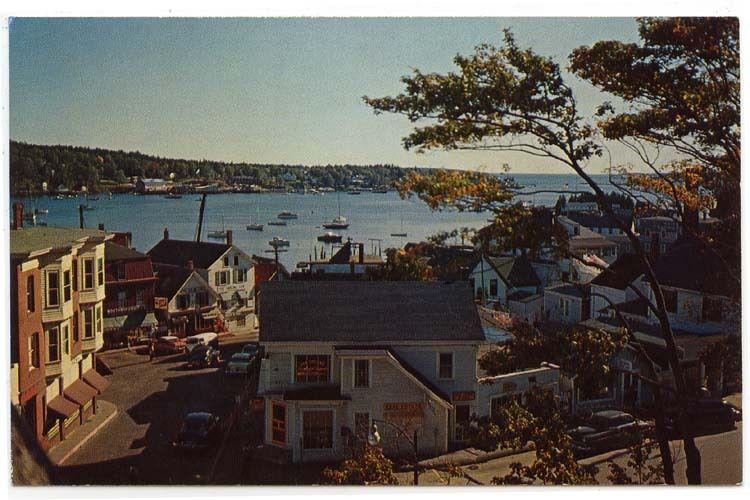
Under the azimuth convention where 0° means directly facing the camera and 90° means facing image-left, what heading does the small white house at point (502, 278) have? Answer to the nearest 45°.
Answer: approximately 45°

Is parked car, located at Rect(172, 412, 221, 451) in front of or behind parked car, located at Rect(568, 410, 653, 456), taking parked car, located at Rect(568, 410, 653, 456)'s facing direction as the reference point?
in front

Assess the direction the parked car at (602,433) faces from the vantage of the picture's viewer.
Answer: facing the viewer and to the left of the viewer

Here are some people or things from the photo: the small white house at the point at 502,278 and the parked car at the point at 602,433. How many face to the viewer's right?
0

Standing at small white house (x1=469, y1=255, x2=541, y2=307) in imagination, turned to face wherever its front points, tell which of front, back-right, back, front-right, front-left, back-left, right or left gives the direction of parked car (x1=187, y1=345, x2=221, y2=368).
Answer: front-right

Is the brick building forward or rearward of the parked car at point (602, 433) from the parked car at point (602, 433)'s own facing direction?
forward
